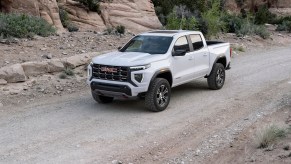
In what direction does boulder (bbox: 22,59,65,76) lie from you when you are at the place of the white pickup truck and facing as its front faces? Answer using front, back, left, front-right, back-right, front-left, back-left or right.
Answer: right

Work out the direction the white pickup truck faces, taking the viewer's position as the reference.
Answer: facing the viewer and to the left of the viewer

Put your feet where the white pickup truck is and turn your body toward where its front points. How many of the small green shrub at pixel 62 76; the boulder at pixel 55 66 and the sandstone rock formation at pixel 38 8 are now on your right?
3

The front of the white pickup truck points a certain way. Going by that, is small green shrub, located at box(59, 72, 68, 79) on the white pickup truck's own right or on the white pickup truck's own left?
on the white pickup truck's own right

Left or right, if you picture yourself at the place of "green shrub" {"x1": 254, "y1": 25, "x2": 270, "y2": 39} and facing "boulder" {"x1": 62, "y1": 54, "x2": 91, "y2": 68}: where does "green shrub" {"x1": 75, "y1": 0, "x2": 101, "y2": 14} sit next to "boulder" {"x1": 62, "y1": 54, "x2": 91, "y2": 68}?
right

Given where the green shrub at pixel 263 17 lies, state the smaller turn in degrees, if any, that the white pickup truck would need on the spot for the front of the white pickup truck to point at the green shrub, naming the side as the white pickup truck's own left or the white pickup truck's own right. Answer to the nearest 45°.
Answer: approximately 135° to the white pickup truck's own right

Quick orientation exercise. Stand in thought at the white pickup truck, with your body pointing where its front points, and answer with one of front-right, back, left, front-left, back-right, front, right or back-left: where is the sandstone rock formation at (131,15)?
back-right

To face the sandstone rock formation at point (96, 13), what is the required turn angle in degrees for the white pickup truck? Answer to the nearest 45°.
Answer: approximately 135° to its right

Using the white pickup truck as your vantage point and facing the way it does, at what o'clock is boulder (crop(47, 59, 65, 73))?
The boulder is roughly at 3 o'clock from the white pickup truck.

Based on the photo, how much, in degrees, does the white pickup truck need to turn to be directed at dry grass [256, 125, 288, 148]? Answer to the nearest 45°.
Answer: approximately 90° to its left

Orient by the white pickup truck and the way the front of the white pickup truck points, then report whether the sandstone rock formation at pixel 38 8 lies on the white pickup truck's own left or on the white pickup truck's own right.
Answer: on the white pickup truck's own right
